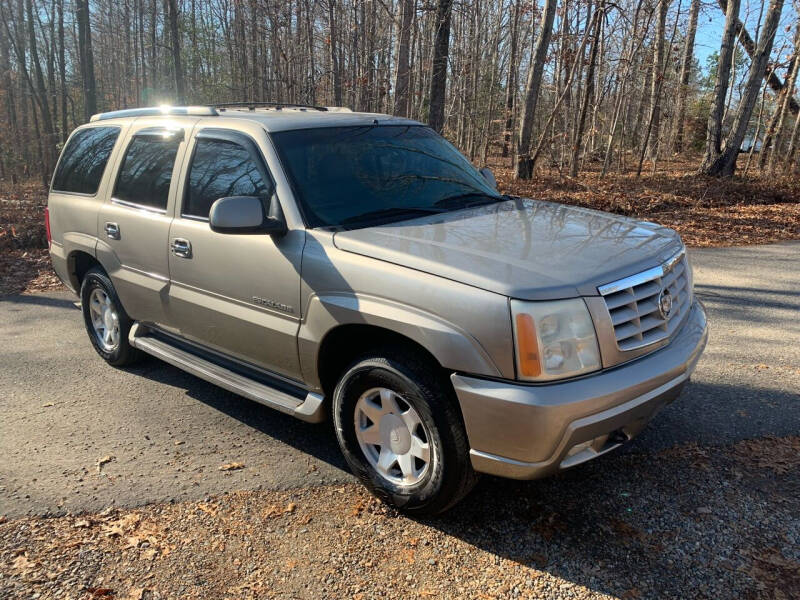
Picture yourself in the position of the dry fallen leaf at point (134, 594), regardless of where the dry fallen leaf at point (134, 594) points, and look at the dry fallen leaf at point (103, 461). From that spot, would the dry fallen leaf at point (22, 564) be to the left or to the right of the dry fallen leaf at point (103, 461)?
left

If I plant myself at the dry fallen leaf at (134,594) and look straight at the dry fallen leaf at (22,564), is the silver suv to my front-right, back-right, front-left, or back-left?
back-right

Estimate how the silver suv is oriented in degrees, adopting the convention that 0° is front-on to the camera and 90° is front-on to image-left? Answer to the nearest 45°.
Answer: approximately 315°

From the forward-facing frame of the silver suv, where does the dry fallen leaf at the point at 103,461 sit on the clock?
The dry fallen leaf is roughly at 5 o'clock from the silver suv.

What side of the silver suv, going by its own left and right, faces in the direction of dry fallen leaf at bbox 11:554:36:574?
right

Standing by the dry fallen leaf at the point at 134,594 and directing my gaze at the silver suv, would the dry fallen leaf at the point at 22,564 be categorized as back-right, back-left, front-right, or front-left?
back-left
